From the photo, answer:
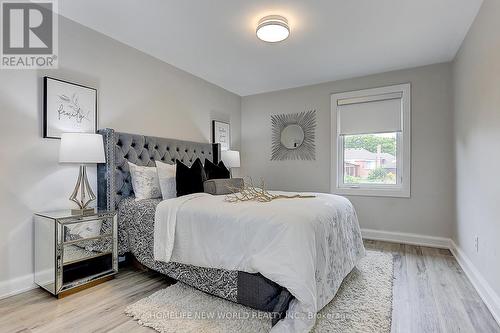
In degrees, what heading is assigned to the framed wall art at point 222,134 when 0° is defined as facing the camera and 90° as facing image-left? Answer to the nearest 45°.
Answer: approximately 315°

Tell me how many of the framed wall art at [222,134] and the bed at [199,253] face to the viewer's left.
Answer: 0

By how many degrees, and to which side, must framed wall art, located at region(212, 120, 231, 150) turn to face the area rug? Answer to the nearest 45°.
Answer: approximately 45° to its right

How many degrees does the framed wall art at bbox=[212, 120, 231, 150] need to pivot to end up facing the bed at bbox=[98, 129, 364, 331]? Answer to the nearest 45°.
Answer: approximately 45° to its right

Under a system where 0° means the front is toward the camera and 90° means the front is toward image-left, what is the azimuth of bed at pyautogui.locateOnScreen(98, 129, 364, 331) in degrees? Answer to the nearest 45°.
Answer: approximately 315°

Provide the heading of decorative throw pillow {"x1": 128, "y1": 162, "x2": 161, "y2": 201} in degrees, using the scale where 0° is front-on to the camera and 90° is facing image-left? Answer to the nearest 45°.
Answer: approximately 315°

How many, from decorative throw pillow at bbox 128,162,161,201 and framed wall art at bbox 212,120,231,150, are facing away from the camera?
0

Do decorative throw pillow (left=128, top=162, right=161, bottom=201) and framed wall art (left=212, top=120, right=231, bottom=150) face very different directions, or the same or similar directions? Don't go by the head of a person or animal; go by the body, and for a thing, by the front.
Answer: same or similar directions

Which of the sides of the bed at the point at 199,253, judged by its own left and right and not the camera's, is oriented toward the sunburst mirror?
left

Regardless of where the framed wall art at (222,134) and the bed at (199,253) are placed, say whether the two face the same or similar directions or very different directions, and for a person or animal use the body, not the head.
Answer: same or similar directions

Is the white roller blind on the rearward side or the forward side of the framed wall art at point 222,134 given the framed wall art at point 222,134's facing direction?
on the forward side

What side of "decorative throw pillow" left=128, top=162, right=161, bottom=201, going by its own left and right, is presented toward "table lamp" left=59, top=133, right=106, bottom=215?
right

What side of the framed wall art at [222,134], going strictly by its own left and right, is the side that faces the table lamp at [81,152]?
right

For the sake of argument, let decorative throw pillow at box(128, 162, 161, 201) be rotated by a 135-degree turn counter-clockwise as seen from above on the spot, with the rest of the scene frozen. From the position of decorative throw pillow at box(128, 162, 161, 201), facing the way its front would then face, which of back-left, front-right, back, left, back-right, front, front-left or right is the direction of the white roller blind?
right
